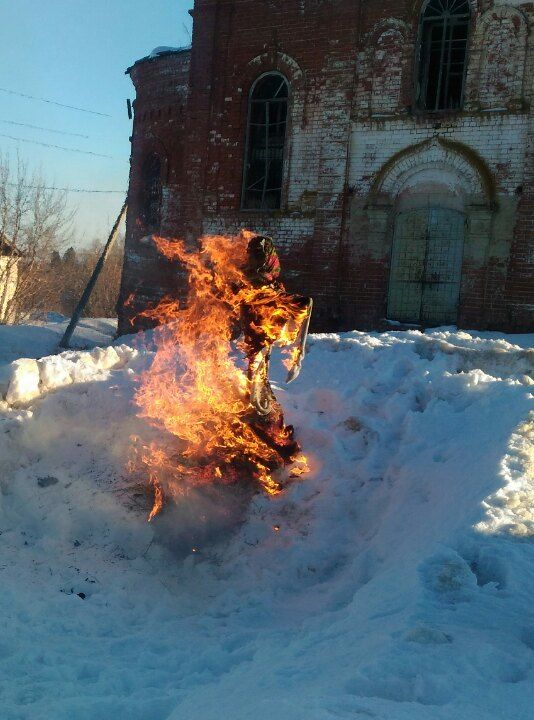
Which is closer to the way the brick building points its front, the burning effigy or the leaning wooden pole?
the burning effigy

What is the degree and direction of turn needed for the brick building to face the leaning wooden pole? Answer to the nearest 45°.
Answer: approximately 135° to its right

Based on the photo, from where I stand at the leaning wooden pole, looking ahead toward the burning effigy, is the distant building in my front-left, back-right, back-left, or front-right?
back-right

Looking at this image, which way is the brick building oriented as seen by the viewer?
toward the camera

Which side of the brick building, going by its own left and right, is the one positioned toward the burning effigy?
front

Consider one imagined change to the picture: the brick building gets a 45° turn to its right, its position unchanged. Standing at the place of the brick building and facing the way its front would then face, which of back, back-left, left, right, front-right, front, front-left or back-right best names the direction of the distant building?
right
